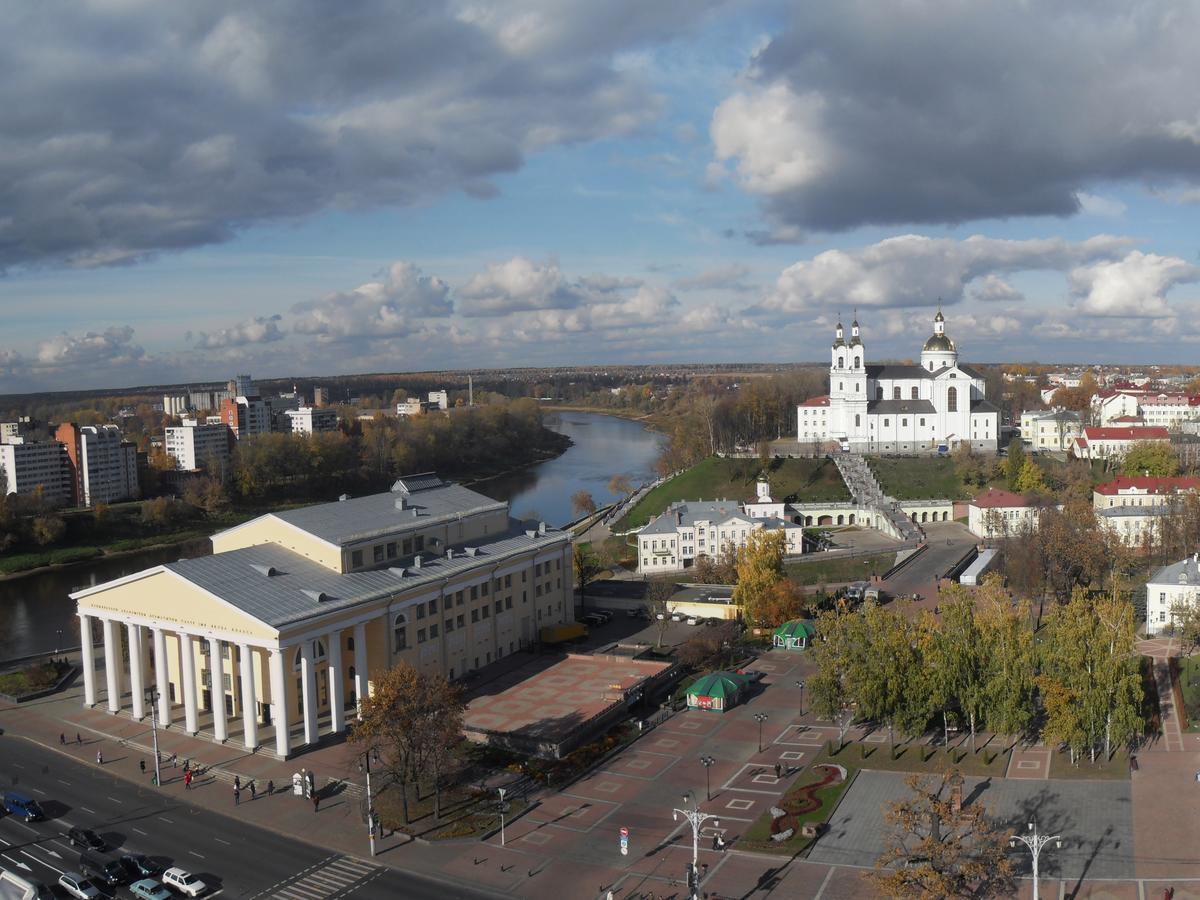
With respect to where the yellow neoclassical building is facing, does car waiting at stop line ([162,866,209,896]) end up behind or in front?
in front

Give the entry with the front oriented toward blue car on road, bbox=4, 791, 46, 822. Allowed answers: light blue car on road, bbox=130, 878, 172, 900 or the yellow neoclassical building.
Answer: the yellow neoclassical building

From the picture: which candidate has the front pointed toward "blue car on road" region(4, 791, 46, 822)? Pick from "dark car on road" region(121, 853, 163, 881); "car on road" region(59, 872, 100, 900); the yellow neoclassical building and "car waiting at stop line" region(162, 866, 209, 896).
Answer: the yellow neoclassical building

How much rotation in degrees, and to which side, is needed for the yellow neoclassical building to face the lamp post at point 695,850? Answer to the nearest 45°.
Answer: approximately 90° to its left

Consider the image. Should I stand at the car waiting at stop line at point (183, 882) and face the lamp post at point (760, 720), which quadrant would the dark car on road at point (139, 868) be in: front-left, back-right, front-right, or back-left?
back-left

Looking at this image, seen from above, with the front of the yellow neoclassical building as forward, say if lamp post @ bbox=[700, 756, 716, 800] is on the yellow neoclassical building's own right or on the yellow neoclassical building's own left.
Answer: on the yellow neoclassical building's own left

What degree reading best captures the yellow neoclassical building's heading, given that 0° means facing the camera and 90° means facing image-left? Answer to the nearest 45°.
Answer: approximately 45°
